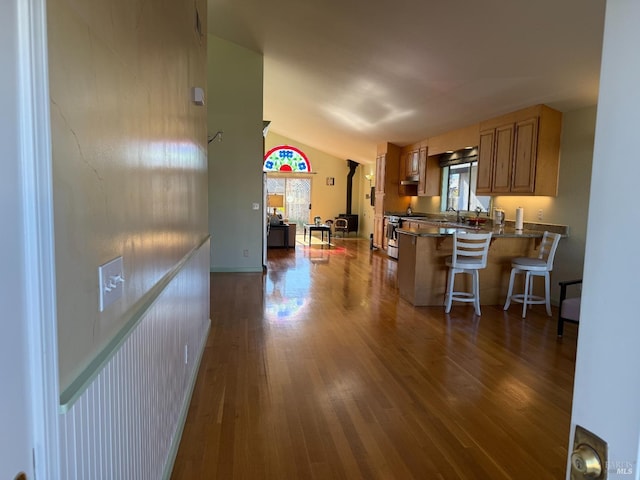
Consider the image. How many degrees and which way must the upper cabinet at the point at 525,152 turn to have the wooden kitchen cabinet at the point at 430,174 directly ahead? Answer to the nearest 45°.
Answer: approximately 90° to its right

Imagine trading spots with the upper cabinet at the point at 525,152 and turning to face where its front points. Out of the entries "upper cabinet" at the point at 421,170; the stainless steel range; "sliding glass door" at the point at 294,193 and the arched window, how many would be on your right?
4

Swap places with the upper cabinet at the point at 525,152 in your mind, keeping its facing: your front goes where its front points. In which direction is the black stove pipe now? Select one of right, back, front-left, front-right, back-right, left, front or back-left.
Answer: right

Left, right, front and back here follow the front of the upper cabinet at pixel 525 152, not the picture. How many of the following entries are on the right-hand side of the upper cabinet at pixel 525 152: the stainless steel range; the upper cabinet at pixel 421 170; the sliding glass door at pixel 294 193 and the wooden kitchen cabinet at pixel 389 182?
4

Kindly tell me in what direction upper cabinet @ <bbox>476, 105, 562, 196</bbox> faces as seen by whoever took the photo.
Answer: facing the viewer and to the left of the viewer

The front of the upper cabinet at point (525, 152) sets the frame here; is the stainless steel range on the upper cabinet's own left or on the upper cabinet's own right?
on the upper cabinet's own right

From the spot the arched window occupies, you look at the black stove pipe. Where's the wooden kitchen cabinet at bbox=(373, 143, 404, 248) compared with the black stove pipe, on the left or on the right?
right

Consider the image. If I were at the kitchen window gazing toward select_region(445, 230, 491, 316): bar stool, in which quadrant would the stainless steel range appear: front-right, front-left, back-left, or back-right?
back-right

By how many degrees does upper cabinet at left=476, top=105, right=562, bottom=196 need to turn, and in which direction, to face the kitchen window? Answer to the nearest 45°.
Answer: approximately 90° to its right

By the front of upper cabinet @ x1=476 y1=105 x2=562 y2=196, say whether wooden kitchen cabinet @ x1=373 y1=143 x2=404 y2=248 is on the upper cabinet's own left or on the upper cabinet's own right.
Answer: on the upper cabinet's own right

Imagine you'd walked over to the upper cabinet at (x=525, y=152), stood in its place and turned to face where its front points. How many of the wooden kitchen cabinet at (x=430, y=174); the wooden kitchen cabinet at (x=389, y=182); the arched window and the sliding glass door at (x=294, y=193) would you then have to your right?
4

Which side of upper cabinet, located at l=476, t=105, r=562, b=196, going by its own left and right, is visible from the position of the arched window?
right

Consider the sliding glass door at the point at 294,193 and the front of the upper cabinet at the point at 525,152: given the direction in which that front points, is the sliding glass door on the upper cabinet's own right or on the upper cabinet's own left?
on the upper cabinet's own right

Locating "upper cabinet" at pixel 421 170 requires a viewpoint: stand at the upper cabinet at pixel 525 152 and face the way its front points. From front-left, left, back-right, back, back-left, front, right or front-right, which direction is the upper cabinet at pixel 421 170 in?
right

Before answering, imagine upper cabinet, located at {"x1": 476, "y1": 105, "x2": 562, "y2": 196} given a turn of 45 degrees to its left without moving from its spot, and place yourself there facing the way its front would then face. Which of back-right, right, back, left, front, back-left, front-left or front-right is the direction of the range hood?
back-right
